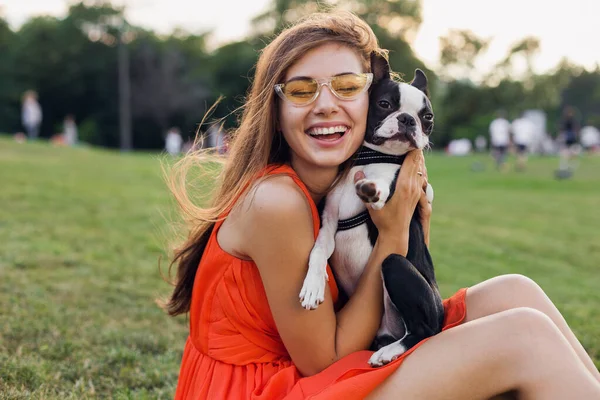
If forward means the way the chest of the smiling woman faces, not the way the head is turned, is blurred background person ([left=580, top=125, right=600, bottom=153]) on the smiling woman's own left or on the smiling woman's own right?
on the smiling woman's own left

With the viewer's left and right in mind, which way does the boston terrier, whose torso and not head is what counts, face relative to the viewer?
facing the viewer and to the left of the viewer

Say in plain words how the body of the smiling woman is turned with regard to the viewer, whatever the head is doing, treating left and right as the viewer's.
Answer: facing to the right of the viewer

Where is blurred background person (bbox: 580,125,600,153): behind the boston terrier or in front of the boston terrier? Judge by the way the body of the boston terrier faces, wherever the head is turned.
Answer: behind
